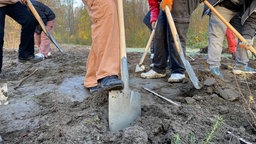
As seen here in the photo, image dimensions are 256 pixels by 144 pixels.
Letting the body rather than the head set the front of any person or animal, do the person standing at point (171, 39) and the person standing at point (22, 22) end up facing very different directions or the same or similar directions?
very different directions

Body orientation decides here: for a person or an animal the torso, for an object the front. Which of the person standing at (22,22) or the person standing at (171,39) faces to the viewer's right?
the person standing at (22,22)

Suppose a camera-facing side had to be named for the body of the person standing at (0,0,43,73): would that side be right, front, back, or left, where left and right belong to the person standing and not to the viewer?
right

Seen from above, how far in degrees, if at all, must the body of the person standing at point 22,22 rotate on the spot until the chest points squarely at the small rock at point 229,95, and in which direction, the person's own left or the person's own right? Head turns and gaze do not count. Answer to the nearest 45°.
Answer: approximately 45° to the person's own right

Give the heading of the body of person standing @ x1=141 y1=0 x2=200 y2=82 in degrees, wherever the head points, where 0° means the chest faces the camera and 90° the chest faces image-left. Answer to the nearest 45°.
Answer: approximately 45°
